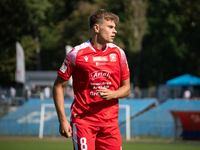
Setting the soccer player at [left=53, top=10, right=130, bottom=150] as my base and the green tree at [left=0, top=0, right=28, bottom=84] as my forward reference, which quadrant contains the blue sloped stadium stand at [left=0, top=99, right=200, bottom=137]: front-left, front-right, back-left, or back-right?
front-right

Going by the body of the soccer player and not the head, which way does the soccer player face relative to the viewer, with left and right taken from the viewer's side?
facing the viewer and to the right of the viewer

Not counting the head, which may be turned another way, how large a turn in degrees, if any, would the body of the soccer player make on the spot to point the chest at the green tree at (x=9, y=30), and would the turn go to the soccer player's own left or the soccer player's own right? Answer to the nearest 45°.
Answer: approximately 135° to the soccer player's own left

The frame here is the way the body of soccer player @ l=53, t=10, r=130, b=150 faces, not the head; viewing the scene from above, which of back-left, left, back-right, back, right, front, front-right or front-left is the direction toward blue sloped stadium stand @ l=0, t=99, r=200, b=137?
back-left
